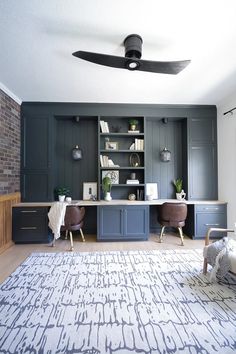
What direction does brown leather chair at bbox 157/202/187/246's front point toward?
away from the camera

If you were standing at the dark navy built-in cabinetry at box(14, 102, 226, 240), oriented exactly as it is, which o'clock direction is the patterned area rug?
The patterned area rug is roughly at 12 o'clock from the dark navy built-in cabinetry.

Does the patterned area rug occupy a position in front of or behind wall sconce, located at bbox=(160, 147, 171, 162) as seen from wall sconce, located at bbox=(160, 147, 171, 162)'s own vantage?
in front

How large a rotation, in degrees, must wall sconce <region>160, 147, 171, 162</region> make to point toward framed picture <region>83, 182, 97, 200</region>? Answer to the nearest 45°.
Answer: approximately 90° to its right

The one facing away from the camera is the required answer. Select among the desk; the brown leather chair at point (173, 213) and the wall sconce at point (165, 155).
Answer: the brown leather chair

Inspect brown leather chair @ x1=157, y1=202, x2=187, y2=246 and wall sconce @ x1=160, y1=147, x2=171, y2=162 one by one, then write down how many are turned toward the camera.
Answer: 1

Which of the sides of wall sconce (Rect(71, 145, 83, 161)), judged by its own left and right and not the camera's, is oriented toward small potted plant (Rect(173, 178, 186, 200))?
left

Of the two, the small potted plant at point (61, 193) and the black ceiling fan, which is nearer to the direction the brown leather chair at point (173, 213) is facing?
the small potted plant
